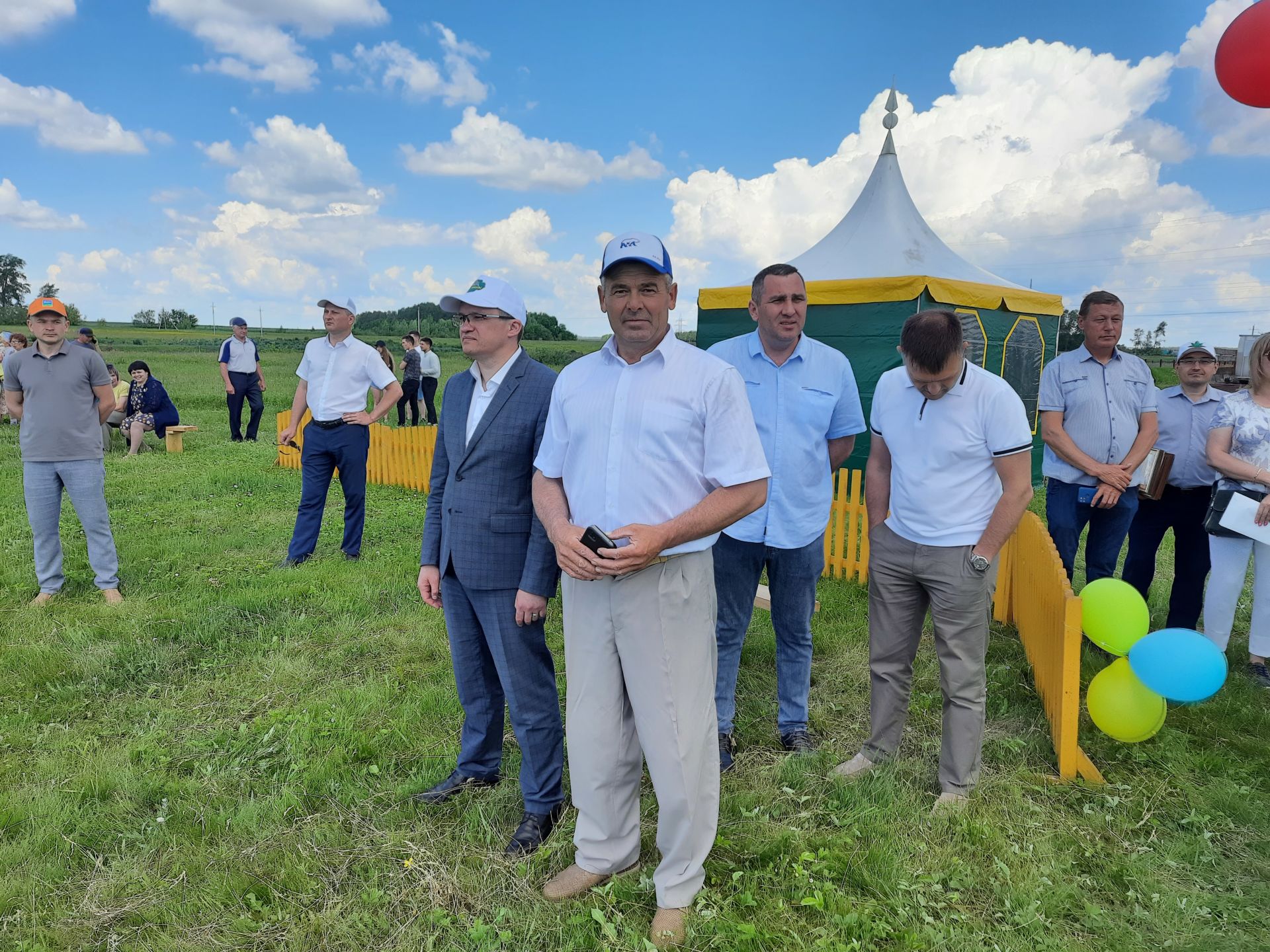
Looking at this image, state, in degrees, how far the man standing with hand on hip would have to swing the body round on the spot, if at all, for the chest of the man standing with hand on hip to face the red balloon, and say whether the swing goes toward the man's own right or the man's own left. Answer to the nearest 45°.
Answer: approximately 90° to the man's own left

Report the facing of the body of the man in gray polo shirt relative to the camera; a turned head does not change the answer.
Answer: toward the camera

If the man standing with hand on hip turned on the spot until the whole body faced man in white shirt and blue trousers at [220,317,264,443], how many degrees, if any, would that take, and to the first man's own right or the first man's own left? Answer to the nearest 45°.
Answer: approximately 135° to the first man's own right

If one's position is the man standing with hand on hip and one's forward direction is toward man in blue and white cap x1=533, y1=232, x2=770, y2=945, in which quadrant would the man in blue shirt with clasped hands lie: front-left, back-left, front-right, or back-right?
front-left

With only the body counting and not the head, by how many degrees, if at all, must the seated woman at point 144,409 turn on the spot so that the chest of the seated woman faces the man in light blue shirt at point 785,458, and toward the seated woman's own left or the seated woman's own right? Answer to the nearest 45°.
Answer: approximately 45° to the seated woman's own left

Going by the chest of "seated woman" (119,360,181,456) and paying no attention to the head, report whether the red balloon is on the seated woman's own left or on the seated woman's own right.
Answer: on the seated woman's own left

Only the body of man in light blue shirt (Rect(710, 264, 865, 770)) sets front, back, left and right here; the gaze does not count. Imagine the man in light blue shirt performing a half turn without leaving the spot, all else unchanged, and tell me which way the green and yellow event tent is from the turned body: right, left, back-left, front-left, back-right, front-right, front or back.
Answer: front

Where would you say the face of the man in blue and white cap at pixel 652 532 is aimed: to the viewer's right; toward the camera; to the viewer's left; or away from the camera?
toward the camera

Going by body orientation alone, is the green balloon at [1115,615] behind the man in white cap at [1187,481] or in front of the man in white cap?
in front

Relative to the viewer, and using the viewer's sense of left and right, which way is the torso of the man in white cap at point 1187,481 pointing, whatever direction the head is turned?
facing the viewer

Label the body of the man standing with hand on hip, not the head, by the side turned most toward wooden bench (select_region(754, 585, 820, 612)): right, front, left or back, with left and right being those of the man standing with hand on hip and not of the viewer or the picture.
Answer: left

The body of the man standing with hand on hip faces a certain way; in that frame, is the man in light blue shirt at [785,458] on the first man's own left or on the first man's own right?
on the first man's own left

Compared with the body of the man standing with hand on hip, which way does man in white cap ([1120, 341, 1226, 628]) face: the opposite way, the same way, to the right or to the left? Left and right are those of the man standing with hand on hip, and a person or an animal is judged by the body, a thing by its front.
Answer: the same way

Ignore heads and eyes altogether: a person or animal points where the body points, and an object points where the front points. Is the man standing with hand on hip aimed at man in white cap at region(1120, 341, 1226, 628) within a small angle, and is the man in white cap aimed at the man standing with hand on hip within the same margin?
no

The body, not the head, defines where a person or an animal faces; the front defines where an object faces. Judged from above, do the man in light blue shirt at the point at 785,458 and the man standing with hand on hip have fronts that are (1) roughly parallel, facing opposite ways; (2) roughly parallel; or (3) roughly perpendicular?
roughly parallel

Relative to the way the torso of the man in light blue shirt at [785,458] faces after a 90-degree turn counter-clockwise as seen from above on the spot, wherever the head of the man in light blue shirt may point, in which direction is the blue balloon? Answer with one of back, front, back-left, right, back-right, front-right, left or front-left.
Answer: front

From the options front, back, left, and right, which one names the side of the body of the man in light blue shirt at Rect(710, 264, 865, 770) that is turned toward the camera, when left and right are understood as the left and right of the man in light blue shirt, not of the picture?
front

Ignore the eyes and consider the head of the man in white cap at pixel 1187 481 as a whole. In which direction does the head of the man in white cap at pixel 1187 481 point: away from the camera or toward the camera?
toward the camera

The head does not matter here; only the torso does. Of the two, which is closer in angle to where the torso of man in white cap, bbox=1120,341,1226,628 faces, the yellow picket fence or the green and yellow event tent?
the yellow picket fence

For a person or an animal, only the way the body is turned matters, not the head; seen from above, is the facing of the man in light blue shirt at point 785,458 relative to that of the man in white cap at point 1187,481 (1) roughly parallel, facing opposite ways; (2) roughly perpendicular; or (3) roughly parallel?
roughly parallel
